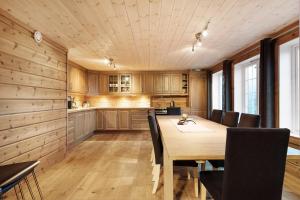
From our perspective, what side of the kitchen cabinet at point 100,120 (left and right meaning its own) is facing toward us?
front

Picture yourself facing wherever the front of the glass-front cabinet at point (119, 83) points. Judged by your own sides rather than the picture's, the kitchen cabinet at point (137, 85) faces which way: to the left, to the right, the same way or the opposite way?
the same way

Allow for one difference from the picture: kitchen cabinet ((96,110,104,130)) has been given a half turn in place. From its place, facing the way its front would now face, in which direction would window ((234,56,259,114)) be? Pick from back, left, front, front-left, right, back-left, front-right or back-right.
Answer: back-right

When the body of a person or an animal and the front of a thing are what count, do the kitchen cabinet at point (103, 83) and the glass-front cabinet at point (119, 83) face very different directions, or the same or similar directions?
same or similar directions

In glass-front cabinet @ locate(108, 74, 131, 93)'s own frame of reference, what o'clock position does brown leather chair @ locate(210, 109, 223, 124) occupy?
The brown leather chair is roughly at 11 o'clock from the glass-front cabinet.

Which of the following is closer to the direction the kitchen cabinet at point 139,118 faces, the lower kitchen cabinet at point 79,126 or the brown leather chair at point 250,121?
the brown leather chair

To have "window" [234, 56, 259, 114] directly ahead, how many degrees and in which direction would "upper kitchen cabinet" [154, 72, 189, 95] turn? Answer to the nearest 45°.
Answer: approximately 45° to its left

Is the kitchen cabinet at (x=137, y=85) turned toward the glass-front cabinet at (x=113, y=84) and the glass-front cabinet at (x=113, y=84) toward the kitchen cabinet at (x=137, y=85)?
no

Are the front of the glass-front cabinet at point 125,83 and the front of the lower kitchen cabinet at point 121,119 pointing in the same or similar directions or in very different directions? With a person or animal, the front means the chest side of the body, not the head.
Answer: same or similar directions

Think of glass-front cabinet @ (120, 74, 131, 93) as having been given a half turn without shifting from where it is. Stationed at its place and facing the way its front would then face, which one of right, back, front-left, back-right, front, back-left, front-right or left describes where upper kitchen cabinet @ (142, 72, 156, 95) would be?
right

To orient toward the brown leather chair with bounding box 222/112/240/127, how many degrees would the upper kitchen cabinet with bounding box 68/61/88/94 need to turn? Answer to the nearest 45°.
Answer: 0° — it already faces it

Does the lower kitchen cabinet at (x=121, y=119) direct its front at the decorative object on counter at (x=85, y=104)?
no

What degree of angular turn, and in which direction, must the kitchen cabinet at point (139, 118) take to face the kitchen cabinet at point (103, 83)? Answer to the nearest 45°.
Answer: approximately 90° to its right

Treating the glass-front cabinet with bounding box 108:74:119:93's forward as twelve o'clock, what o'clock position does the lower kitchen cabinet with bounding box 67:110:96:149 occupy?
The lower kitchen cabinet is roughly at 1 o'clock from the glass-front cabinet.

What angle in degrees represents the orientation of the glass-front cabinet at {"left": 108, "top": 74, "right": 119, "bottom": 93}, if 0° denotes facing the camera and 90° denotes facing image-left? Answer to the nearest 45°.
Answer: approximately 0°

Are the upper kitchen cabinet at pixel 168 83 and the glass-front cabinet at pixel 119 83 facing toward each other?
no

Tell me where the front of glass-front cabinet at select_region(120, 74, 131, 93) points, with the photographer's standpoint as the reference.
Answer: facing the viewer

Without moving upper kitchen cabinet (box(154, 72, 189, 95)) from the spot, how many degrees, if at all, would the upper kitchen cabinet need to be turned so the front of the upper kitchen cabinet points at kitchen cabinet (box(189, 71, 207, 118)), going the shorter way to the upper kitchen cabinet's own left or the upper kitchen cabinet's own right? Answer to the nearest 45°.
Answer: approximately 90° to the upper kitchen cabinet's own left

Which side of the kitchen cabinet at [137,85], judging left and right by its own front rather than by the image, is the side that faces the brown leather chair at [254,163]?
front

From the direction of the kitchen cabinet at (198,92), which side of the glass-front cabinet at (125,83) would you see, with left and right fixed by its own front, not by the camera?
left

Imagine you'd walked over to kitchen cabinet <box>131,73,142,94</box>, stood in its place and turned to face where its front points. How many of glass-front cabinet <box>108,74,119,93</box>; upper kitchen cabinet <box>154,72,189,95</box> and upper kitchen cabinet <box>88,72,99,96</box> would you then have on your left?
1
